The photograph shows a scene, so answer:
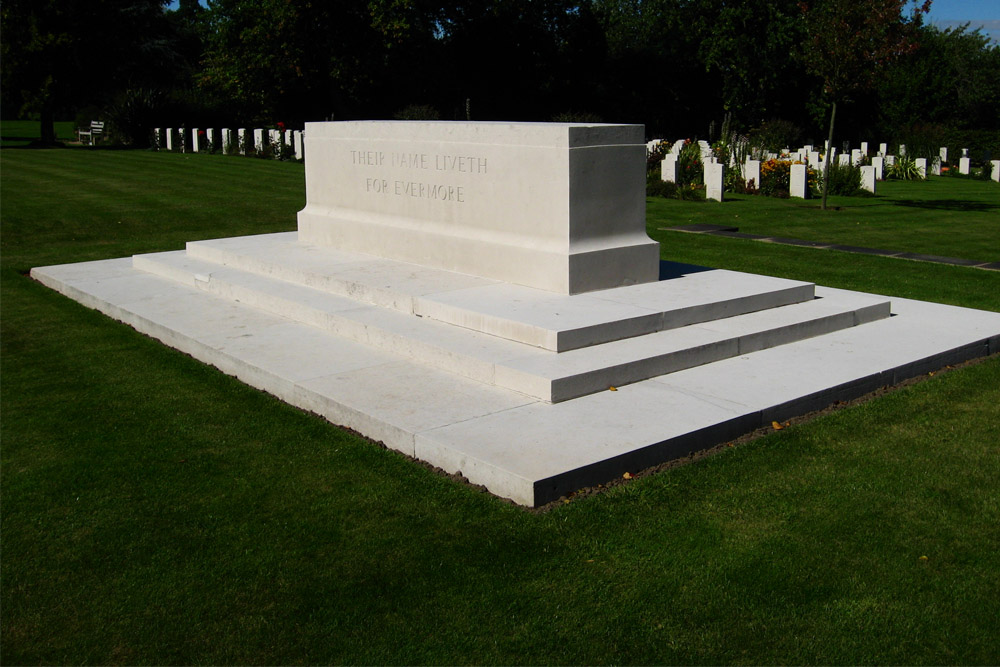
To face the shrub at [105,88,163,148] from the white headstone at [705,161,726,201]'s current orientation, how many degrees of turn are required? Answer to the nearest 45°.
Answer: approximately 90° to its right

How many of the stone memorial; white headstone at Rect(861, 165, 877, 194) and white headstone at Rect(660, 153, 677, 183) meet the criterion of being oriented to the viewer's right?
0

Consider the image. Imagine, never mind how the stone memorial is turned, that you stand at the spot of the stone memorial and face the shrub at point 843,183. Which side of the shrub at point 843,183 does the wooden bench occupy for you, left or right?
left

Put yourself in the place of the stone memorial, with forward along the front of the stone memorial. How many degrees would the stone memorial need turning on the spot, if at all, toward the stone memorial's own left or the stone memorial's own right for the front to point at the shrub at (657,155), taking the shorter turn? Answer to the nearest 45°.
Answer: approximately 135° to the stone memorial's own right

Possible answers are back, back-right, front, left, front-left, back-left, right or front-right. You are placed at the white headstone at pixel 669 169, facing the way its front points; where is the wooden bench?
right

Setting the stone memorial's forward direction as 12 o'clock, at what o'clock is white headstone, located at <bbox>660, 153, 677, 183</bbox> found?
The white headstone is roughly at 5 o'clock from the stone memorial.

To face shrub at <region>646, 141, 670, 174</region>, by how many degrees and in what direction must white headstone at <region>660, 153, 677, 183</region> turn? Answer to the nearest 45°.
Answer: approximately 135° to its right

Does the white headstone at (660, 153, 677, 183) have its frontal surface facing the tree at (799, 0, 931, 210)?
no

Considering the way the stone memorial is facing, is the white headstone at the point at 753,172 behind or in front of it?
behind

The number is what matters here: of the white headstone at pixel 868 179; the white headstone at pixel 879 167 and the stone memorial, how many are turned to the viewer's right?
0

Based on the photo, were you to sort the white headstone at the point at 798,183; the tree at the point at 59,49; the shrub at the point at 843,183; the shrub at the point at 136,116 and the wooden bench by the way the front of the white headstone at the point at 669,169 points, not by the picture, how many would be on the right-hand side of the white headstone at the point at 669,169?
3

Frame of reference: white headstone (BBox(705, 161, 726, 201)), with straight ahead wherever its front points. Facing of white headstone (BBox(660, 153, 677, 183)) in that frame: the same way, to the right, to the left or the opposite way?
the same way

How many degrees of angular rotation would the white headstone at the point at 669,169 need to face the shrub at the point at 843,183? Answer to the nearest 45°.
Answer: approximately 135° to its left

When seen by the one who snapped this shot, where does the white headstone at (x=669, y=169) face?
facing the viewer and to the left of the viewer

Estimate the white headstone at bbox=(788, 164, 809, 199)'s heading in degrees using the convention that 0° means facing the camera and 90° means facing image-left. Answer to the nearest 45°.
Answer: approximately 45°

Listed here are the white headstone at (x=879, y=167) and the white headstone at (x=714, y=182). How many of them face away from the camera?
0

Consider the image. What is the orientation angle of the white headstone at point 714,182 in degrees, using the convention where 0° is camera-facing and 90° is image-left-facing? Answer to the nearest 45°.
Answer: approximately 45°

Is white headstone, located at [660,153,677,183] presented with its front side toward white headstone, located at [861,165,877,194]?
no

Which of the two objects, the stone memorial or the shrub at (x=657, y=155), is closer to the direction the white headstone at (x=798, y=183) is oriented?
the stone memorial
